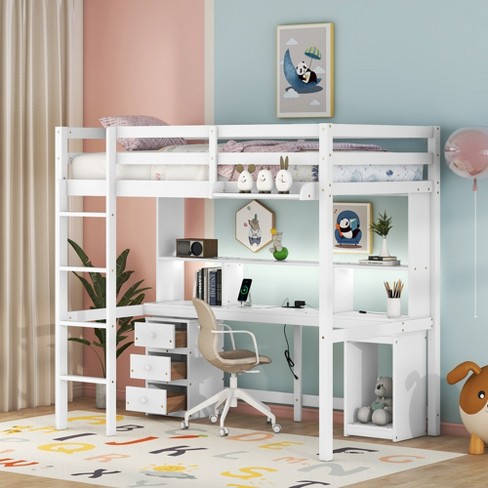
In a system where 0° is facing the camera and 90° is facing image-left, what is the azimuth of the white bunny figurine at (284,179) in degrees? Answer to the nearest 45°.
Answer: approximately 0°

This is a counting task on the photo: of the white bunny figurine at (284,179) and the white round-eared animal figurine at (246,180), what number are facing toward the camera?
2

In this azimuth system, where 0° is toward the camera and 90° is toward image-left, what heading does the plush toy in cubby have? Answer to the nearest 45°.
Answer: approximately 45°

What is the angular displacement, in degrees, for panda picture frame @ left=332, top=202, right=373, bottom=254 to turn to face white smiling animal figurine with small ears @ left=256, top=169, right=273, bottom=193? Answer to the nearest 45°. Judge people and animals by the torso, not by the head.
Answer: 0° — it already faces it

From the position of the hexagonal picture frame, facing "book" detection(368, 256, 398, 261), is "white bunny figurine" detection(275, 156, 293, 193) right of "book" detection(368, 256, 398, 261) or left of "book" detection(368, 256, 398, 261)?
right
